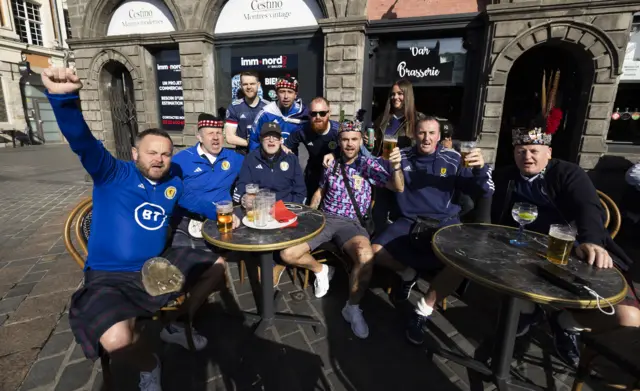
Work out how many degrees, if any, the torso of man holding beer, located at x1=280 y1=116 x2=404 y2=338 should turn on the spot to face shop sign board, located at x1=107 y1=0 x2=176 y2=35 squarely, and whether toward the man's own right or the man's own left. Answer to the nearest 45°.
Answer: approximately 135° to the man's own right

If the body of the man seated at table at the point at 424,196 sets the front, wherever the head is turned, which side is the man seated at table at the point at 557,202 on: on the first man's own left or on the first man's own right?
on the first man's own left

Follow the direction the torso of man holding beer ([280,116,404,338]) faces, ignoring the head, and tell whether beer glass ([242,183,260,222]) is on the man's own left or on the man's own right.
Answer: on the man's own right

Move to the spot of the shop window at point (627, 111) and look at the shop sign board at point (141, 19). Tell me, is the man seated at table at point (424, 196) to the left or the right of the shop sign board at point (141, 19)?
left

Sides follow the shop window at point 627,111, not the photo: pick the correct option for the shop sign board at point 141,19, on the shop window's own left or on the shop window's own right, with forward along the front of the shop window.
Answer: on the shop window's own right

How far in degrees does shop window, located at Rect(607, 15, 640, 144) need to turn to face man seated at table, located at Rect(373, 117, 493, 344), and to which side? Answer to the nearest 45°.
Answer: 0° — it already faces them

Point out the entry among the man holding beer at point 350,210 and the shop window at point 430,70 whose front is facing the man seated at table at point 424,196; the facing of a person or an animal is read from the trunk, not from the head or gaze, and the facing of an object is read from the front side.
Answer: the shop window

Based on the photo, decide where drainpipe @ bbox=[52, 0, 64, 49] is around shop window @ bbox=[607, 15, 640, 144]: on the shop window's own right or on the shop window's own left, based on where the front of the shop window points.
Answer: on the shop window's own right
